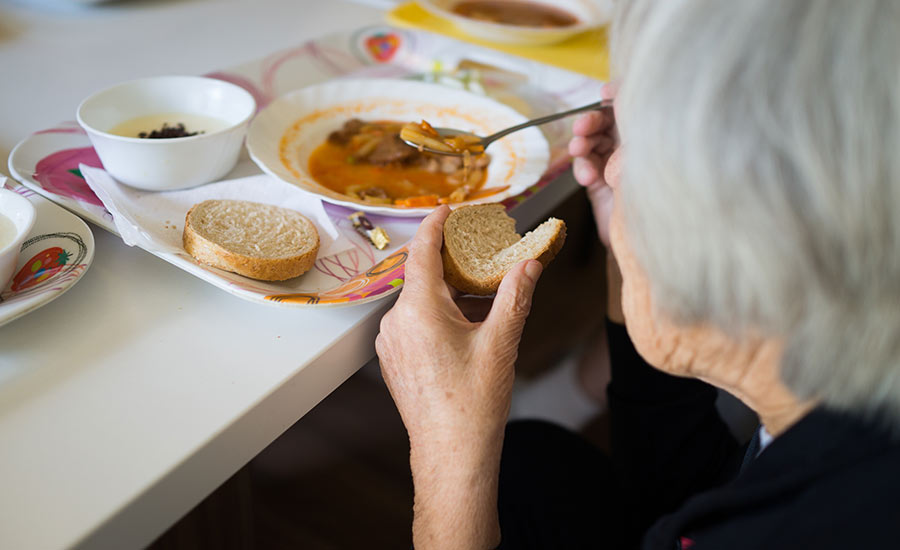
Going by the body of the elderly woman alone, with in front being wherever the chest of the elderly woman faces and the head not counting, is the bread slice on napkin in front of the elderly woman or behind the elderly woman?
in front

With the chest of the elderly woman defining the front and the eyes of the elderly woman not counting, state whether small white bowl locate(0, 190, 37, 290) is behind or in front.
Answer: in front

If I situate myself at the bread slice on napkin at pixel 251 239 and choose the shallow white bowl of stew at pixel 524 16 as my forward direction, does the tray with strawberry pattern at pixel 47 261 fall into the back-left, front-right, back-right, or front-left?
back-left

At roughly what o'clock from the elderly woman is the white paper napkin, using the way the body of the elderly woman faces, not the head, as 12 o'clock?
The white paper napkin is roughly at 11 o'clock from the elderly woman.

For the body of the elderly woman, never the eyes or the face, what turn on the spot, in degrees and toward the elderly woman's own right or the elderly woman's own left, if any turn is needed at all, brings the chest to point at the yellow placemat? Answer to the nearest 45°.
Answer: approximately 45° to the elderly woman's own right

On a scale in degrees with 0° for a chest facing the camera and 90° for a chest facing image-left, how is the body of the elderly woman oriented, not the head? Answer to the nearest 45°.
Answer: approximately 135°

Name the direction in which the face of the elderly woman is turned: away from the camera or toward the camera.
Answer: away from the camera

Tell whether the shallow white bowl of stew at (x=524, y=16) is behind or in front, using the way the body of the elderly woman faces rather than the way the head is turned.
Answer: in front
